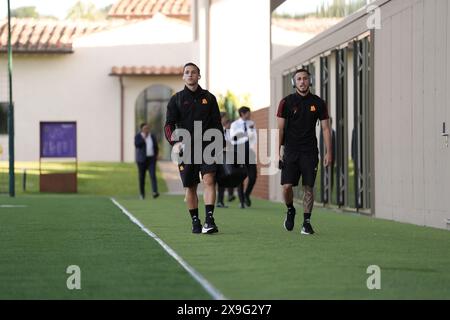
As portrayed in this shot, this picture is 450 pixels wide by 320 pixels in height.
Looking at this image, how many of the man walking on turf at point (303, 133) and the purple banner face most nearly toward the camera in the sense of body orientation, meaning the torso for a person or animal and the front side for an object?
2

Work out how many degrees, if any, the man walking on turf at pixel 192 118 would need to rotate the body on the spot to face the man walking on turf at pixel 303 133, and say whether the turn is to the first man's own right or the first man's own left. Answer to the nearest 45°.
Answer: approximately 90° to the first man's own left

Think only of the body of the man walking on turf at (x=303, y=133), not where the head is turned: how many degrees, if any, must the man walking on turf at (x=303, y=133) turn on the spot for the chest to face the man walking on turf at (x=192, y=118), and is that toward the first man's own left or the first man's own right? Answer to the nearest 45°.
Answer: approximately 90° to the first man's own right

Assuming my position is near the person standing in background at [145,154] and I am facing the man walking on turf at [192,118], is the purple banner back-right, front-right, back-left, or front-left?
back-right

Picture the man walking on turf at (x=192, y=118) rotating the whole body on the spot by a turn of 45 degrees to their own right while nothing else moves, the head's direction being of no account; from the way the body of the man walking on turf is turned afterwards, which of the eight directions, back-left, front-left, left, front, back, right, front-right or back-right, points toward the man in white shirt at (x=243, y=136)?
back-right

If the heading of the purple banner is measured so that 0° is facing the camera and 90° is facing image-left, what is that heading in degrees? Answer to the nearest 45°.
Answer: approximately 0°

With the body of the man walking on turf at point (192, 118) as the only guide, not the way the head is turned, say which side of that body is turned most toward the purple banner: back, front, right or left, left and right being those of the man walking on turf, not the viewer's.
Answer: back
